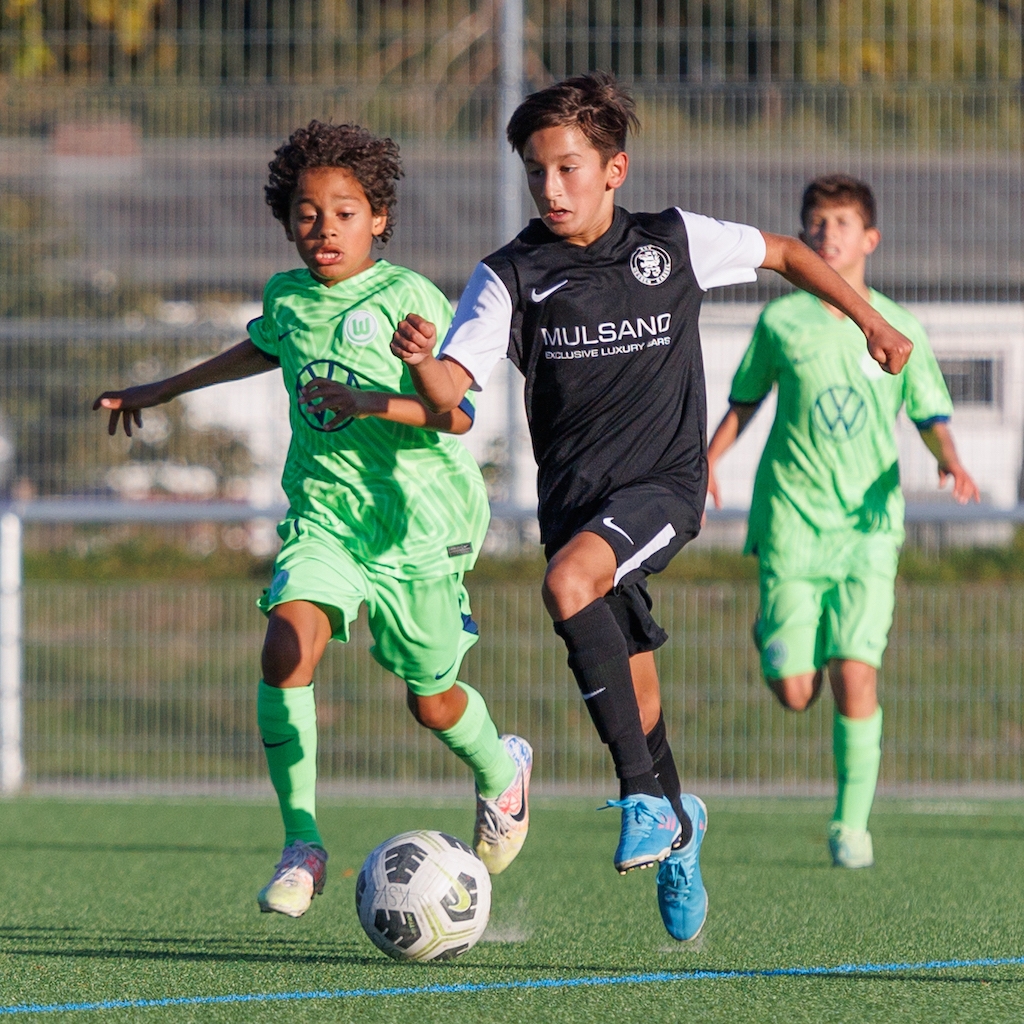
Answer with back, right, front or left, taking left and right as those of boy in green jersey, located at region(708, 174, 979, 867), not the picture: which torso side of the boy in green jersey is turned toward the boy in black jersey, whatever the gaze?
front

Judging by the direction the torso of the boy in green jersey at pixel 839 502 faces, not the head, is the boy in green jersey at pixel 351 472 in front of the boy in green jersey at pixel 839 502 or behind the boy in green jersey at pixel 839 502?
in front

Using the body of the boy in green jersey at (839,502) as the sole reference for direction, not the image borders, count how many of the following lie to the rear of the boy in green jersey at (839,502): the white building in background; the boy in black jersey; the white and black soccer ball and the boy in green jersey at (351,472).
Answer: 1

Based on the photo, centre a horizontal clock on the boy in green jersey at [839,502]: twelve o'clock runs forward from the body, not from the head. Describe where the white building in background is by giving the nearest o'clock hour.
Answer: The white building in background is roughly at 6 o'clock from the boy in green jersey.

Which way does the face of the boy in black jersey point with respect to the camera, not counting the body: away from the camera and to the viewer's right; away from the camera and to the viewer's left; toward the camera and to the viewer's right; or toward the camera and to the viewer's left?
toward the camera and to the viewer's left

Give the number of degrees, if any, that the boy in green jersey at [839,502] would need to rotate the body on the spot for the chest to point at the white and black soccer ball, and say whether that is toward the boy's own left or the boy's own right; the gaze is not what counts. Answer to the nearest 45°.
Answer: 0° — they already face it

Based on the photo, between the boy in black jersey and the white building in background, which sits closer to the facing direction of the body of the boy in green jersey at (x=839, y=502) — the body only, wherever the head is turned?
the boy in black jersey

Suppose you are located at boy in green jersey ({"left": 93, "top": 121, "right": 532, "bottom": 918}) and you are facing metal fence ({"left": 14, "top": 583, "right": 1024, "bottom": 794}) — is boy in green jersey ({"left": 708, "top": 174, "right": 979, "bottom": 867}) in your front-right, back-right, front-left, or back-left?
front-right

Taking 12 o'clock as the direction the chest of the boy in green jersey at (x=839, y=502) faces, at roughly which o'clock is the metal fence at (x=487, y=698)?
The metal fence is roughly at 5 o'clock from the boy in green jersey.

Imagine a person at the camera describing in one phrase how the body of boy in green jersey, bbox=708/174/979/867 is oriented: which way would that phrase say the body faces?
toward the camera

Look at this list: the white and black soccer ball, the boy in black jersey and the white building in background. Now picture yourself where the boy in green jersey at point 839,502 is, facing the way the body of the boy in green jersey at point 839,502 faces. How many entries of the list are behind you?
1
